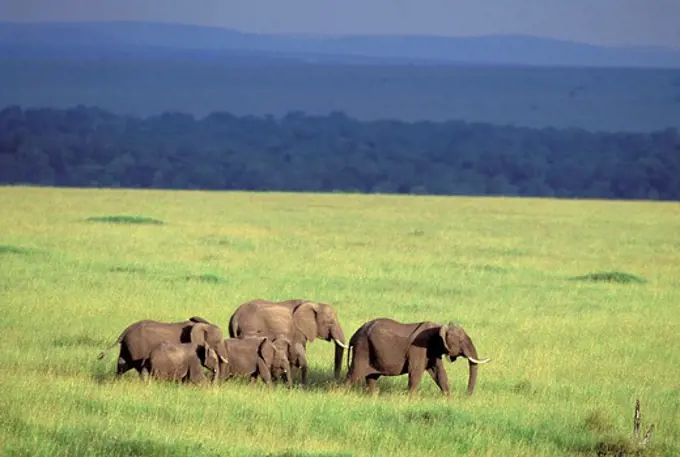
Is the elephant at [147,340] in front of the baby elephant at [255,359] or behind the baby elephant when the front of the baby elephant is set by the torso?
behind

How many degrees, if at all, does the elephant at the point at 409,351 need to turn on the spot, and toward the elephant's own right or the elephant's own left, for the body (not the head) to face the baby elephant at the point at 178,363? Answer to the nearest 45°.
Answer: approximately 180°

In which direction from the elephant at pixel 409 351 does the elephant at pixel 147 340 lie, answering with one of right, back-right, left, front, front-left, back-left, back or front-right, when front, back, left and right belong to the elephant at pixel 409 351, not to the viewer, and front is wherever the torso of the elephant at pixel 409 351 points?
back

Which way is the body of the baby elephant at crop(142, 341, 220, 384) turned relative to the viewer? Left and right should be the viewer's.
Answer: facing to the right of the viewer

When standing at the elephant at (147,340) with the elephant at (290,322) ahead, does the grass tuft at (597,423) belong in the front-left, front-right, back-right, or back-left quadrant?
front-right

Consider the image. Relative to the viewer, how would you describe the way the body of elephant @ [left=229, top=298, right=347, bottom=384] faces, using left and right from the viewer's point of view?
facing to the right of the viewer

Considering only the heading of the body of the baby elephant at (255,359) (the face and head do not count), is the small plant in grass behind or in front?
in front

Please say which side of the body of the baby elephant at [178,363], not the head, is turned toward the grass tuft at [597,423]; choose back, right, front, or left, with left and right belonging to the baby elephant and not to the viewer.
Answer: front

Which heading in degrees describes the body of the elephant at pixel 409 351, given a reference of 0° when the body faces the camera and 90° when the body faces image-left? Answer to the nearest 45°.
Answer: approximately 270°

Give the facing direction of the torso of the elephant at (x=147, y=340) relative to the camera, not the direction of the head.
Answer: to the viewer's right

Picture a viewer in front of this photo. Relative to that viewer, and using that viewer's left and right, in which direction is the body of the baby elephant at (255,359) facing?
facing to the right of the viewer
